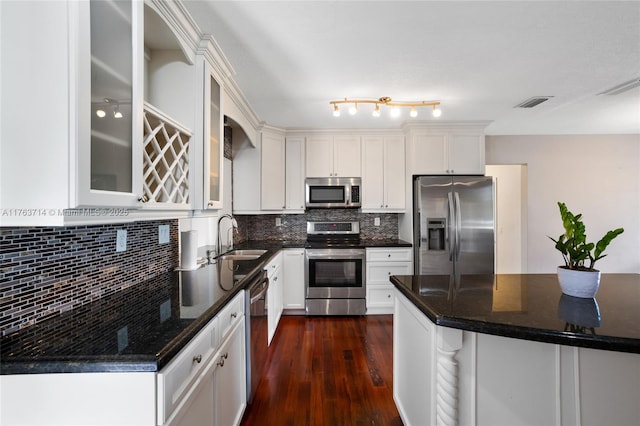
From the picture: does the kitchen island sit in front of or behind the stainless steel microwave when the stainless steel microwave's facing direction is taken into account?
in front

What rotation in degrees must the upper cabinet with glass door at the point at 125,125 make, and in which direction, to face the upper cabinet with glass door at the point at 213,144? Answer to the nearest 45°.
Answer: approximately 90° to its left

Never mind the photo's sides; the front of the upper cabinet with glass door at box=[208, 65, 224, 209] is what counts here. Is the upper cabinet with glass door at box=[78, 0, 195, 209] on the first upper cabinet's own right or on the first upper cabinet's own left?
on the first upper cabinet's own right

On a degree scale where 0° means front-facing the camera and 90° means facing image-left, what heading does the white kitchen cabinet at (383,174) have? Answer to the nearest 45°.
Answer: approximately 0°

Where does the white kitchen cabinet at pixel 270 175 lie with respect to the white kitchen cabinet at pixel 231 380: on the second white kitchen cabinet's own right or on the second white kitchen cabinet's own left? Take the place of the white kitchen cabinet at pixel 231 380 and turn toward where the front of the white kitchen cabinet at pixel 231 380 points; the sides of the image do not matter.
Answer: on the second white kitchen cabinet's own left

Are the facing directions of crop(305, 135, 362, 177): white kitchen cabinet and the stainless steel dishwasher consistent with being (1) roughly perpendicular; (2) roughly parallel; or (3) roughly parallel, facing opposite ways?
roughly perpendicular

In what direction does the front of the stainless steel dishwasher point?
to the viewer's right

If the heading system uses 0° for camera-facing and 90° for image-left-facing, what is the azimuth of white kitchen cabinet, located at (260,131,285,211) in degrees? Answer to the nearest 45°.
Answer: approximately 315°

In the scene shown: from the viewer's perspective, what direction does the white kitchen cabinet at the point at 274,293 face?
to the viewer's right
